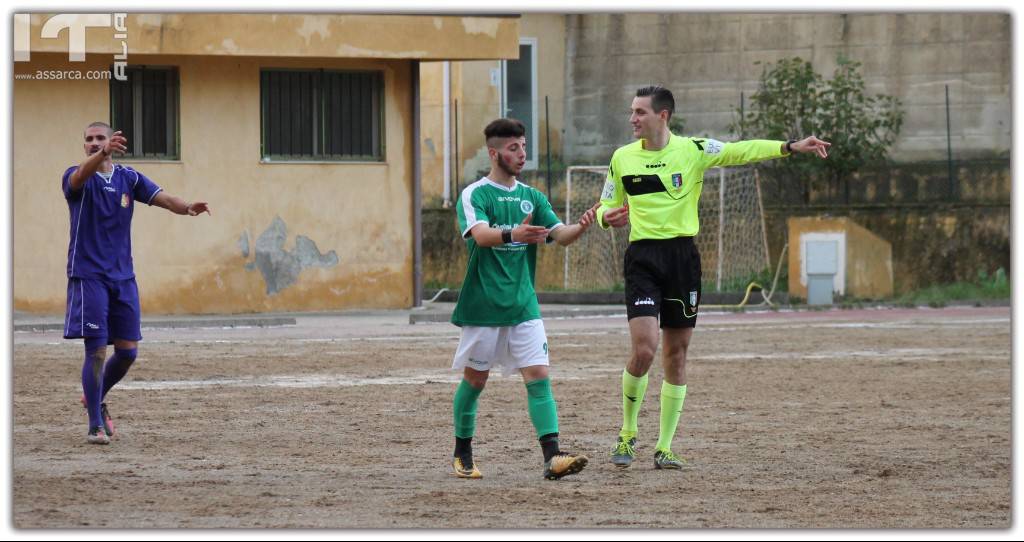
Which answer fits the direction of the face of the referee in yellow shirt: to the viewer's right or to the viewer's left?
to the viewer's left

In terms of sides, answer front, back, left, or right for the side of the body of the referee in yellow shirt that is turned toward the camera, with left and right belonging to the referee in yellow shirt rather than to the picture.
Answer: front

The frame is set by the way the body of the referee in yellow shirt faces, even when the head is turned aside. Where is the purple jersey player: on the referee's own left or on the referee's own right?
on the referee's own right

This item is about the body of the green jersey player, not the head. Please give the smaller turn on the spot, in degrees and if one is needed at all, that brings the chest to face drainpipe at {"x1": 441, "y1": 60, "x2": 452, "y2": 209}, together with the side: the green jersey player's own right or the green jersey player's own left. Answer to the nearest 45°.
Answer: approximately 135° to the green jersey player's own left

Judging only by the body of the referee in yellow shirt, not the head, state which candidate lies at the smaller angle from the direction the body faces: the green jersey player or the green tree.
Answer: the green jersey player

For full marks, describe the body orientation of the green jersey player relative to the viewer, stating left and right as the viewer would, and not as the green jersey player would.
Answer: facing the viewer and to the right of the viewer

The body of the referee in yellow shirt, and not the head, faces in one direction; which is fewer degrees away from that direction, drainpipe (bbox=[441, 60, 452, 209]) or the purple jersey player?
the purple jersey player

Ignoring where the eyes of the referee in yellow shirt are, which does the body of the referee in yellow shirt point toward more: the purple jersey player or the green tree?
the purple jersey player

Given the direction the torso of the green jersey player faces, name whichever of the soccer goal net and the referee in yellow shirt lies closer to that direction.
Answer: the referee in yellow shirt

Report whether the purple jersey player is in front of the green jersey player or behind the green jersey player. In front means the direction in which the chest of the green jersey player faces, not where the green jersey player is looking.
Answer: behind

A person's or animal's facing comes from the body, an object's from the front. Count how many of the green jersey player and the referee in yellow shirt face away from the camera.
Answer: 0
